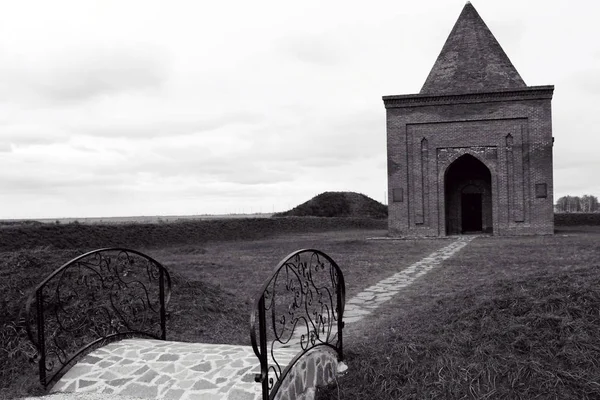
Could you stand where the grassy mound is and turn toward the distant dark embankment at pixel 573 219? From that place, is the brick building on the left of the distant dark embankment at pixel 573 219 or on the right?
right

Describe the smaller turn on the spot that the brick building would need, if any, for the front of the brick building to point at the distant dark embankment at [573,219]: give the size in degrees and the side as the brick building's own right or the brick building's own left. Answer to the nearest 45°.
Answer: approximately 135° to the brick building's own left

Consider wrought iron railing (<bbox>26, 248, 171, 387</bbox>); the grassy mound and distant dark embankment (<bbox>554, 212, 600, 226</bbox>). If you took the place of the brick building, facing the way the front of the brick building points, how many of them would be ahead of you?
1

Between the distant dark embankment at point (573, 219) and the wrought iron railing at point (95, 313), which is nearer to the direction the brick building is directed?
the wrought iron railing

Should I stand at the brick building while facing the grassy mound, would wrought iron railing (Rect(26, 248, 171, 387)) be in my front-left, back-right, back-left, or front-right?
back-left

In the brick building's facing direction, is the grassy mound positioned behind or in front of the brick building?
behind

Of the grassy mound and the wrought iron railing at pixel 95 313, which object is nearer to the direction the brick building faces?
the wrought iron railing

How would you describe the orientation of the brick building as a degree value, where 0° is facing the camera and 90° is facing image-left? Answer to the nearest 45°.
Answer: approximately 0°

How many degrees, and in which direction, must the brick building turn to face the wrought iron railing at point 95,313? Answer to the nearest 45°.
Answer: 0° — it already faces it
